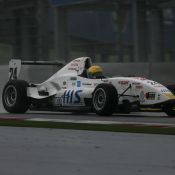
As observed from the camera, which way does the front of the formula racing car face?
facing the viewer and to the right of the viewer
